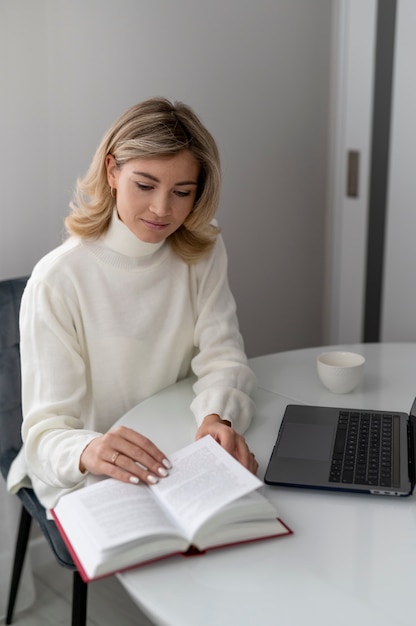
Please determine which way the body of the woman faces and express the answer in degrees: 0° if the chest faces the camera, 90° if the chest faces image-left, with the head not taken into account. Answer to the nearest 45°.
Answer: approximately 315°

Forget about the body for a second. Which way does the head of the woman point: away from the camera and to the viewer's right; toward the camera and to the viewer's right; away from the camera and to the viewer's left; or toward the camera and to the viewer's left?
toward the camera and to the viewer's right

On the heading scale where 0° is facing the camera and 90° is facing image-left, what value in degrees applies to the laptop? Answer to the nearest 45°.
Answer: approximately 90°

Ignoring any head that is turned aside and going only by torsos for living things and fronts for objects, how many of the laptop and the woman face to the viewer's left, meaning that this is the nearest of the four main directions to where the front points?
1

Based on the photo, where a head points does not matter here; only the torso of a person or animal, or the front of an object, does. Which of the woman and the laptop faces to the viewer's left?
the laptop

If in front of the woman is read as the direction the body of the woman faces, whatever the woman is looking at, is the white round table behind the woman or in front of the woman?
in front
